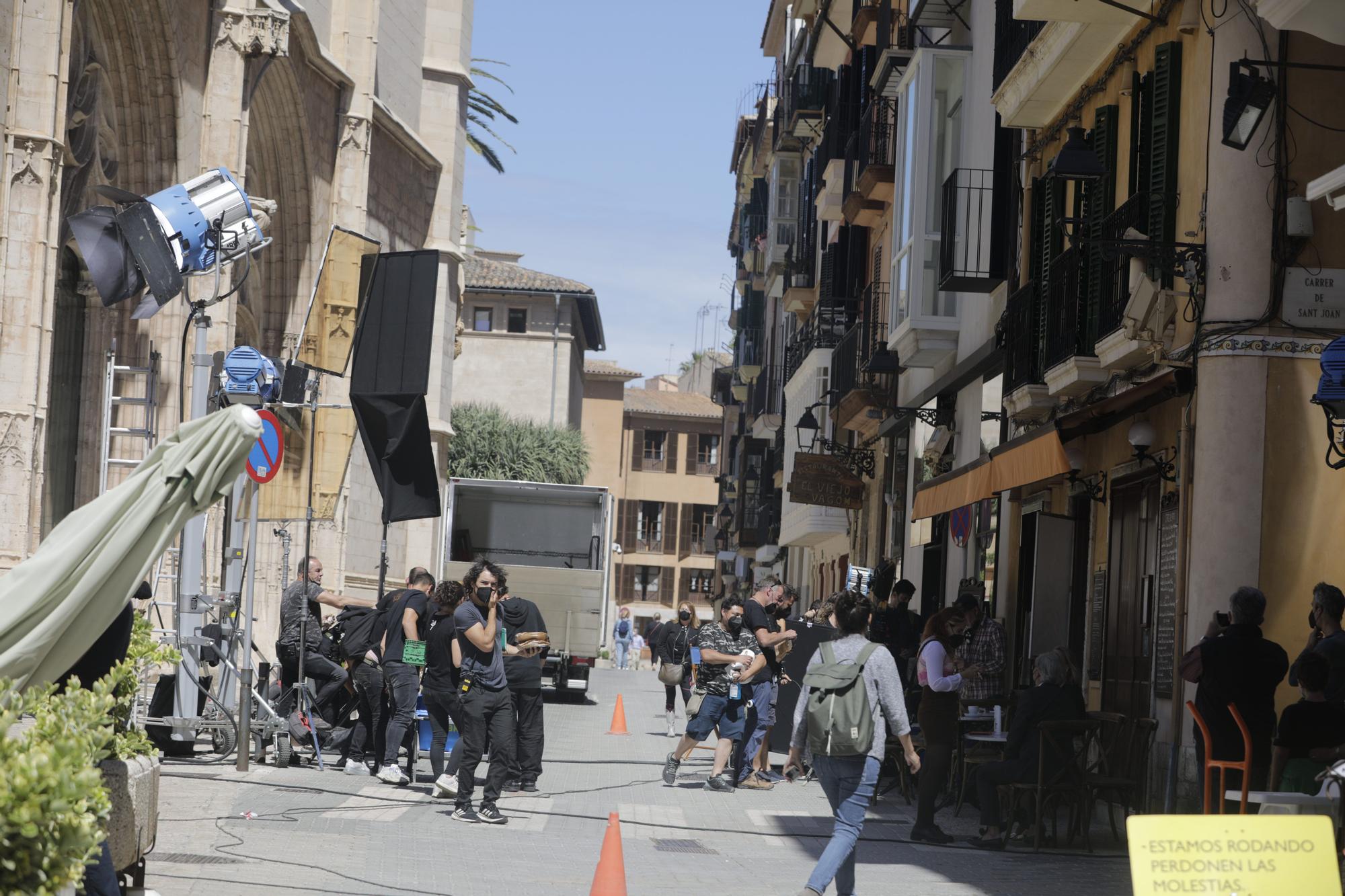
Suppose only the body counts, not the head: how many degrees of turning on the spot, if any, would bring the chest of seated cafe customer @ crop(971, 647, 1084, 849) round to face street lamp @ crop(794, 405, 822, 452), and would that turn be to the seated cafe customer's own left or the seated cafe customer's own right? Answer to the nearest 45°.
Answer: approximately 90° to the seated cafe customer's own right

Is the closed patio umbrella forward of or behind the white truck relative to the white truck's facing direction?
behind

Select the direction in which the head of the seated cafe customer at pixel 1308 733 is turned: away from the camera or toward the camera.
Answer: away from the camera

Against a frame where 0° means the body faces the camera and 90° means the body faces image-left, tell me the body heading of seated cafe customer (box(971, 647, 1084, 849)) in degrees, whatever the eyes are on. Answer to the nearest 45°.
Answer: approximately 90°

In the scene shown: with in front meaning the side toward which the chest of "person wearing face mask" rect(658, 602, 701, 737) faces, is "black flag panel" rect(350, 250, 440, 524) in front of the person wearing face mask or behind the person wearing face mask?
in front

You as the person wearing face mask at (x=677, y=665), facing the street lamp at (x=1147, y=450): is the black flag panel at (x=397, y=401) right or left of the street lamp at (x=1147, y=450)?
right

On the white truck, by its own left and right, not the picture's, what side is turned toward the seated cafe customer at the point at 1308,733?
back

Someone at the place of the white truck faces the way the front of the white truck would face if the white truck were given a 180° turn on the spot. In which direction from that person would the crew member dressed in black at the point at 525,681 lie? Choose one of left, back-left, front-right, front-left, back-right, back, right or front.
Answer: front

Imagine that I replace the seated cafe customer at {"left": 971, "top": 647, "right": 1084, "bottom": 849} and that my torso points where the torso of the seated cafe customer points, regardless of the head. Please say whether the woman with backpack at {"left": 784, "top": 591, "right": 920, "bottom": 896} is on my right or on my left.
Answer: on my left
